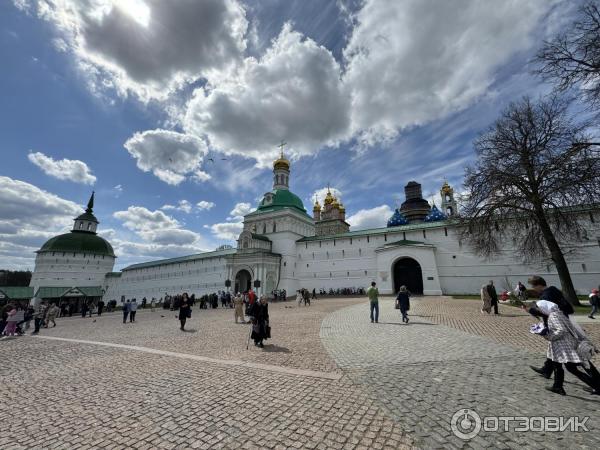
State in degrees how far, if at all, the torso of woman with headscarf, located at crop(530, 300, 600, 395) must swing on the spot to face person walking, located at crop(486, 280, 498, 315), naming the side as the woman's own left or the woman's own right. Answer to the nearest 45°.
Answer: approximately 90° to the woman's own right

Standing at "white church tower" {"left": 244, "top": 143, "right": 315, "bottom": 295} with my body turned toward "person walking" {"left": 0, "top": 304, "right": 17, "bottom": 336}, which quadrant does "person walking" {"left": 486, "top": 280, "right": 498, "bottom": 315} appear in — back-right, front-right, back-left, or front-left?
front-left

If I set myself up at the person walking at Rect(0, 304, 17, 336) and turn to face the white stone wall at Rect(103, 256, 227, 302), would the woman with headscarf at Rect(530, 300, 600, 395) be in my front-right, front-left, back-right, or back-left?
back-right

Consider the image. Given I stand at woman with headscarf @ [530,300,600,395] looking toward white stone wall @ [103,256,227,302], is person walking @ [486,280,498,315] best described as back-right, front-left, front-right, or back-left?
front-right

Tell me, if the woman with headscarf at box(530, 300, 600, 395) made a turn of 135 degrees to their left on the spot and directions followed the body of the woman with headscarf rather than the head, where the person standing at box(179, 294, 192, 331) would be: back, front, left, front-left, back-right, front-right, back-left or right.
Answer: back-right

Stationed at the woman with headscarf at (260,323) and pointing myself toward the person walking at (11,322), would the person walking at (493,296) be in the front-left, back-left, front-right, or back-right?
back-right

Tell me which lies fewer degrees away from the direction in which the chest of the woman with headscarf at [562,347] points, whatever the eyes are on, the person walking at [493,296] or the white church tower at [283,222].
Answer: the white church tower

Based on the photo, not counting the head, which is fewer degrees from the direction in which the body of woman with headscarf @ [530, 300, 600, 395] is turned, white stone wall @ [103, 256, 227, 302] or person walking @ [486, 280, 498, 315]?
the white stone wall

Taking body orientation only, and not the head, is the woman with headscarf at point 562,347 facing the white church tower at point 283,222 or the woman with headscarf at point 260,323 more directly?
the woman with headscarf

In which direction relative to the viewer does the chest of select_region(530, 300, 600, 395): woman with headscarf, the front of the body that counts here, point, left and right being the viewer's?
facing to the left of the viewer

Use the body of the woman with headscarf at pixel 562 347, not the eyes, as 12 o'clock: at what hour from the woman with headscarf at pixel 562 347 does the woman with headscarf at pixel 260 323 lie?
the woman with headscarf at pixel 260 323 is roughly at 12 o'clock from the woman with headscarf at pixel 562 347.

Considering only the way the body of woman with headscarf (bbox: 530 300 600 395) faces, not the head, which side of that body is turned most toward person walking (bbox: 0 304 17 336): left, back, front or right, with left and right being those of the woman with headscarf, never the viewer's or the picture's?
front
